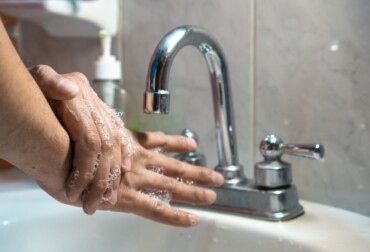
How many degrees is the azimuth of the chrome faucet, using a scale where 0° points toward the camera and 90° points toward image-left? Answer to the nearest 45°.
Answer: approximately 45°
